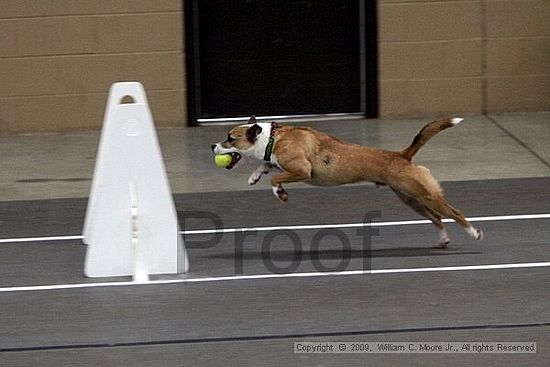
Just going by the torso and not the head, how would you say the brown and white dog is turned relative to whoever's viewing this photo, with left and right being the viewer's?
facing to the left of the viewer

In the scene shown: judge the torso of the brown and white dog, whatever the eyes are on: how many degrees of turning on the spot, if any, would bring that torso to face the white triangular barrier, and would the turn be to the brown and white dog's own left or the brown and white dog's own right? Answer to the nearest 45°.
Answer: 0° — it already faces it
